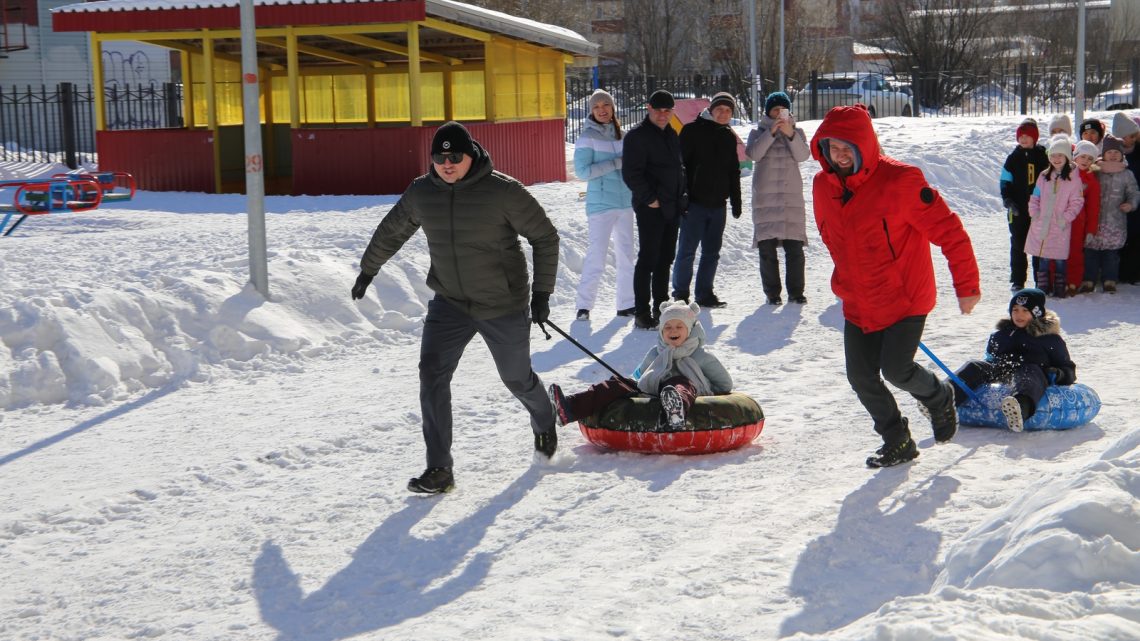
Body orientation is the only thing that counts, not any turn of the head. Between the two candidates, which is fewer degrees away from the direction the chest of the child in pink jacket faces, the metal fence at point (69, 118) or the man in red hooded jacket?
the man in red hooded jacket

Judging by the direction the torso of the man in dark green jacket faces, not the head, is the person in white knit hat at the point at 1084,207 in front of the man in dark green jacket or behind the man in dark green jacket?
behind

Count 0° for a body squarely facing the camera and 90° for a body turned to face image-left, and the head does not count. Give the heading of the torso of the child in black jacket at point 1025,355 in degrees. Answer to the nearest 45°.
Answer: approximately 45°

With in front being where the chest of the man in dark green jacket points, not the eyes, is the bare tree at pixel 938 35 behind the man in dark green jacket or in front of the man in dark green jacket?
behind

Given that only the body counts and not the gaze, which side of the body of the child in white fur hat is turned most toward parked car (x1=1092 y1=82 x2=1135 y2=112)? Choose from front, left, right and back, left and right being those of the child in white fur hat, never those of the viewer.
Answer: back

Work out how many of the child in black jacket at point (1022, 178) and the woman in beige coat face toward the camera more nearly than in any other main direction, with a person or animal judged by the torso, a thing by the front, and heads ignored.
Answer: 2

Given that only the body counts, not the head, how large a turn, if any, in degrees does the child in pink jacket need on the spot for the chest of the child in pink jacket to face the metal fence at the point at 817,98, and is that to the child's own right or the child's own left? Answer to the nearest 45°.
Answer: approximately 180°

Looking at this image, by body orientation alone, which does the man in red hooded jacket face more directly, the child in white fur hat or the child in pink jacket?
the child in white fur hat

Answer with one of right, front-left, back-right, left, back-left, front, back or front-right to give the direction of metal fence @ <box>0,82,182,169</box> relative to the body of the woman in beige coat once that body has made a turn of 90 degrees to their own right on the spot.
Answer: front-right

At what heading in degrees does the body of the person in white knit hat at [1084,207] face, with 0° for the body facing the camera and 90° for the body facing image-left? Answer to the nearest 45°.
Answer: approximately 45°
